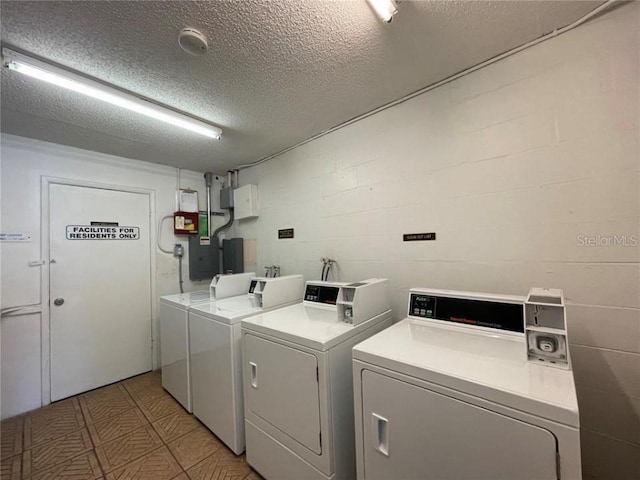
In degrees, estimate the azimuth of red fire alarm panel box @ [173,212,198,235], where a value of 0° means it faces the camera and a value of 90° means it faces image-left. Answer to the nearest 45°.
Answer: approximately 0°

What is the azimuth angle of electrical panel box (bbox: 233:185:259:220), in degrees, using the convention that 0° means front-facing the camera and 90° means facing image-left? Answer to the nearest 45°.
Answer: approximately 45°

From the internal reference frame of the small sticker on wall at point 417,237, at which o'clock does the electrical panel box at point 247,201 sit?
The electrical panel box is roughly at 2 o'clock from the small sticker on wall.

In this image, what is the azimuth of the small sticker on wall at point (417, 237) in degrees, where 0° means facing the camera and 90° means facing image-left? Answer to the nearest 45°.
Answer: approximately 45°

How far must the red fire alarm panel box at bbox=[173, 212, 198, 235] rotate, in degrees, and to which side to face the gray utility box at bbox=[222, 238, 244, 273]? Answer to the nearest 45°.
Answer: approximately 90° to its left

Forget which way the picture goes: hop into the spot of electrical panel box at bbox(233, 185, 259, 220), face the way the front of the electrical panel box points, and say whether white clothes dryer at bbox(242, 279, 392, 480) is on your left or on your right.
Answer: on your left

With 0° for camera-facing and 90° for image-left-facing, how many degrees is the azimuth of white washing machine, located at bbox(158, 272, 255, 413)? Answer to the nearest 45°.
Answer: approximately 45°

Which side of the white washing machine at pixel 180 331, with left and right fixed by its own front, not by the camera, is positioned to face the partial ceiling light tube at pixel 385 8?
left
